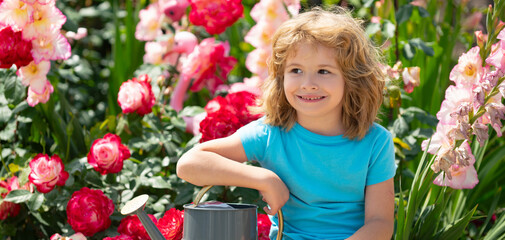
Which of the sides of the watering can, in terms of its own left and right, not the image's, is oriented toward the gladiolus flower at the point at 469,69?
back

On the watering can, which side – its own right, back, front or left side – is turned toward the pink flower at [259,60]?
right

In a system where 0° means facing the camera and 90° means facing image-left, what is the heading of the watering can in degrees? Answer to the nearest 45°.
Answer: approximately 90°

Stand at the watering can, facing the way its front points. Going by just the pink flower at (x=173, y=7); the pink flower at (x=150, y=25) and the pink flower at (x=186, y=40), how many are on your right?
3

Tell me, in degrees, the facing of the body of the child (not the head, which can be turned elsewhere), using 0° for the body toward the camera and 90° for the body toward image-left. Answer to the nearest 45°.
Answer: approximately 0°

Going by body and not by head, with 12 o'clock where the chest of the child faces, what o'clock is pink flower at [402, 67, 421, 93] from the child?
The pink flower is roughly at 7 o'clock from the child.

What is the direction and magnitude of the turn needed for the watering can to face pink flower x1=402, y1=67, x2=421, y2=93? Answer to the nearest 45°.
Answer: approximately 135° to its right

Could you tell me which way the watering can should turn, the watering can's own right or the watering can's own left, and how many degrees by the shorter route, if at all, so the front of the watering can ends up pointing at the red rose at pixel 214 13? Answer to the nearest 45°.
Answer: approximately 90° to the watering can's own right

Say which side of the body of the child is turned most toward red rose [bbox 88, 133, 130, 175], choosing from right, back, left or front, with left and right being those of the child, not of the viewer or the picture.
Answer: right

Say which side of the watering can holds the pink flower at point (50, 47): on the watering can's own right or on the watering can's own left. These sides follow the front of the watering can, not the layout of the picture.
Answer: on the watering can's own right
